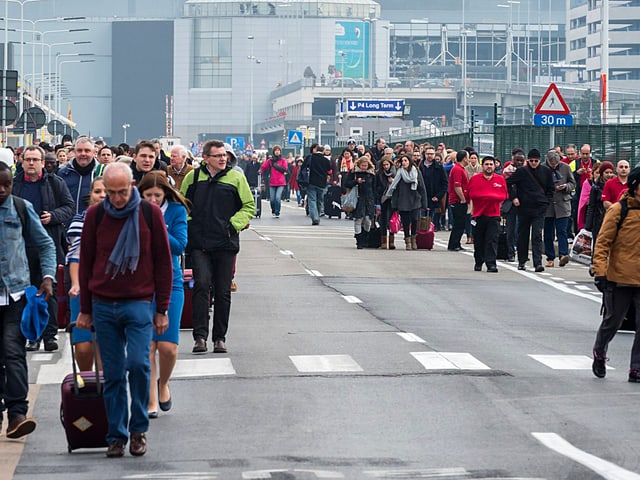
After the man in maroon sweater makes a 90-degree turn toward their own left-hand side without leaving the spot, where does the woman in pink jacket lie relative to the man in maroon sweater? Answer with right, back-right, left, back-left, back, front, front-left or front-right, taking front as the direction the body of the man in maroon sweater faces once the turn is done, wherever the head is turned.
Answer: left

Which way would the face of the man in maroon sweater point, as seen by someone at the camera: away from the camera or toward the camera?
toward the camera

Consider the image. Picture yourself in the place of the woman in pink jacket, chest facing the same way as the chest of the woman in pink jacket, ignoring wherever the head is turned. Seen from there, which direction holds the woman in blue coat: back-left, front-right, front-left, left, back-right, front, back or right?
front

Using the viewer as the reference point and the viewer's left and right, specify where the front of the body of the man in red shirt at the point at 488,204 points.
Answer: facing the viewer

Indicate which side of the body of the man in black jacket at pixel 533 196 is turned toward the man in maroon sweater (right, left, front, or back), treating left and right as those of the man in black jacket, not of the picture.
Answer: front

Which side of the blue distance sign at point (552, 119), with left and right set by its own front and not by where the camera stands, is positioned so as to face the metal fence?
back

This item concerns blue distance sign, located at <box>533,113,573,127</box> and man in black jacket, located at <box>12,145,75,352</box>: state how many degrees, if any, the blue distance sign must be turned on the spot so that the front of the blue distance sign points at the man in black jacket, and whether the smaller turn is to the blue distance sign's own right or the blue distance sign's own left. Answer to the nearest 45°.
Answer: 0° — it already faces them

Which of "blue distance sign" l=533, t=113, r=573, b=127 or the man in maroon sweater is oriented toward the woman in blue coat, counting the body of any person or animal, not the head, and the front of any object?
the blue distance sign

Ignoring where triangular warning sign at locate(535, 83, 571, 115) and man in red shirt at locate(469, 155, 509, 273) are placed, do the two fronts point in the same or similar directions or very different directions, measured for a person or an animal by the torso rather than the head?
same or similar directions

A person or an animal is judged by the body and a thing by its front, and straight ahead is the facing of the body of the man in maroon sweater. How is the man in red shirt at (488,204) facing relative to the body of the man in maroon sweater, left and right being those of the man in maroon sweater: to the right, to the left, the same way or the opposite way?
the same way

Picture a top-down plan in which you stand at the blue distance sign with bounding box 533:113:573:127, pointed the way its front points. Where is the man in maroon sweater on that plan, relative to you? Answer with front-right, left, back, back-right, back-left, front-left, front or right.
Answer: front

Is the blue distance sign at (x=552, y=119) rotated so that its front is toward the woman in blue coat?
yes

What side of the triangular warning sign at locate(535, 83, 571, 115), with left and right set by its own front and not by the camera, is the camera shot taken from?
front

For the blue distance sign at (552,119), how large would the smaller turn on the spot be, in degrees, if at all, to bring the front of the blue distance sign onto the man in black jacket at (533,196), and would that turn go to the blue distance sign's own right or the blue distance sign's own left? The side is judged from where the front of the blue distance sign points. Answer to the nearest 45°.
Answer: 0° — it already faces them

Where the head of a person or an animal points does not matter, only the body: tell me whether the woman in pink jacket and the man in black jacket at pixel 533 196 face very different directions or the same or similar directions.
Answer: same or similar directions

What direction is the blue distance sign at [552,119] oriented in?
toward the camera

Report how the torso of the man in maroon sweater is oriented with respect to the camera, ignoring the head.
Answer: toward the camera

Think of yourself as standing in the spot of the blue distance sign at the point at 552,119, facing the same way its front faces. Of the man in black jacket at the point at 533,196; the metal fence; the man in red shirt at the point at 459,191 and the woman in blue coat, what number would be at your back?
1

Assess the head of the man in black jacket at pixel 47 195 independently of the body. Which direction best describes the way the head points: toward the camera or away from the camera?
toward the camera

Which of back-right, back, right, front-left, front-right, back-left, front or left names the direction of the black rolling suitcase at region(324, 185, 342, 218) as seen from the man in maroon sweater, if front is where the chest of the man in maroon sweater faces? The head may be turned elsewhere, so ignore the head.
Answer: back
